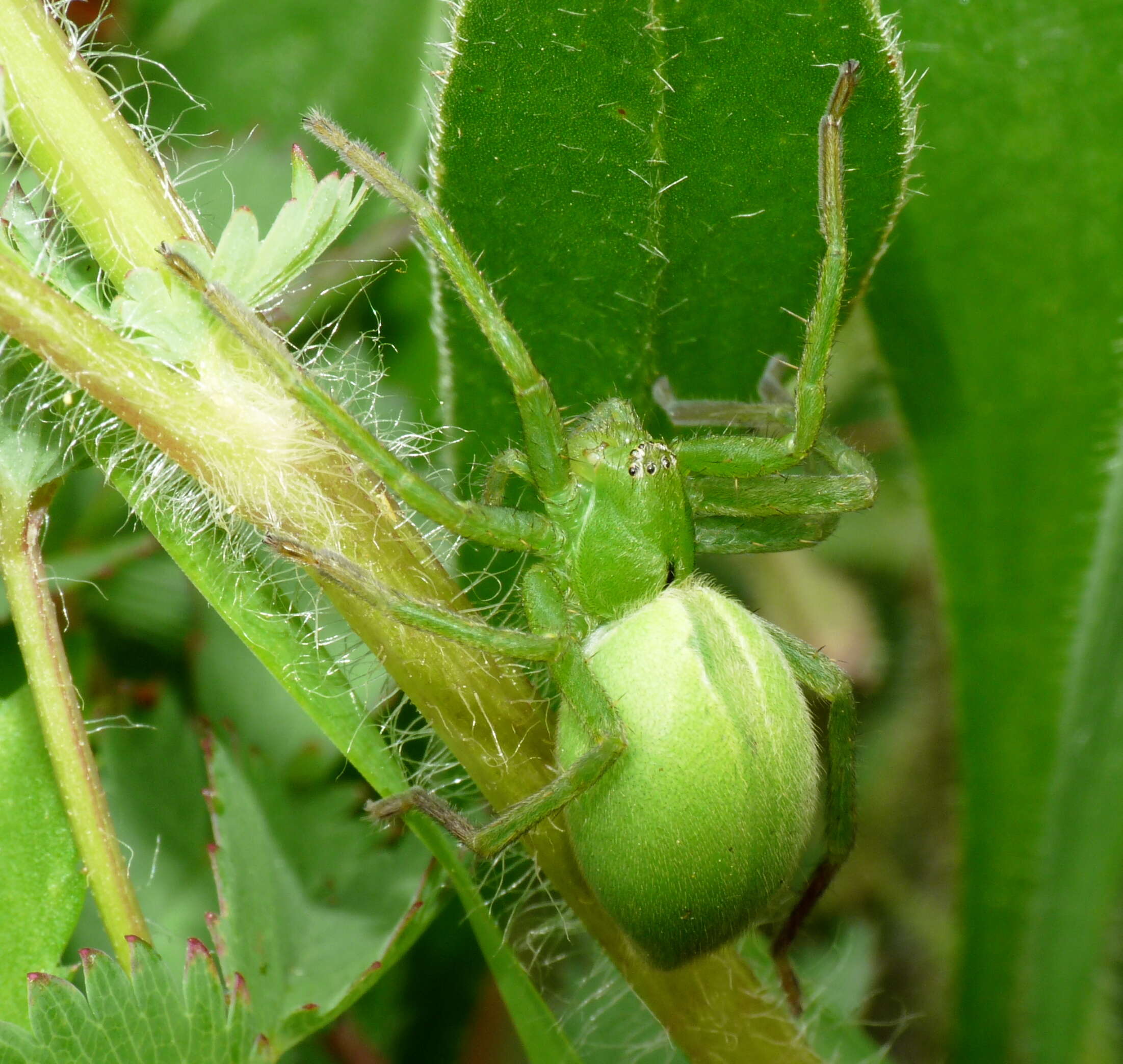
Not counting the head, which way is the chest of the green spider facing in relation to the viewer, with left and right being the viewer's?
facing away from the viewer
